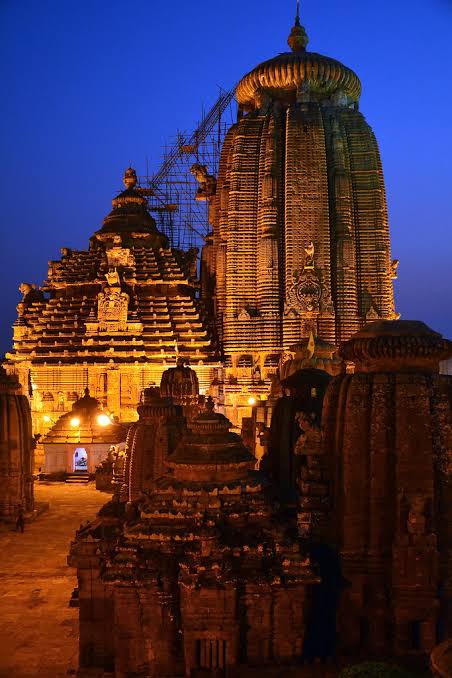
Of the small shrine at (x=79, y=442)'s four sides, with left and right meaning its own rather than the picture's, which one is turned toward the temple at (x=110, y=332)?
back

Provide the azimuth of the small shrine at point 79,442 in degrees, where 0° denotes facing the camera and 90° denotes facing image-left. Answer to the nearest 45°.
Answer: approximately 0°
